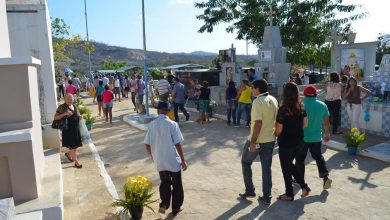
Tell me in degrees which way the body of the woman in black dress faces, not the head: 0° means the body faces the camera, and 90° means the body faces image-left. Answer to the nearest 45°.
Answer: approximately 315°

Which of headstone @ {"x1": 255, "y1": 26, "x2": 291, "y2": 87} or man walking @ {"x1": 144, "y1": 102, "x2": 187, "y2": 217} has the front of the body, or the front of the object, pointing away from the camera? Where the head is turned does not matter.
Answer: the man walking

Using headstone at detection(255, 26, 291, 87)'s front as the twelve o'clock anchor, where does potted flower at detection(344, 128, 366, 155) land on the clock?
The potted flower is roughly at 10 o'clock from the headstone.

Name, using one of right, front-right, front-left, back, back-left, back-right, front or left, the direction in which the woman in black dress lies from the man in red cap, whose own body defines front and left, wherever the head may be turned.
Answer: front-left

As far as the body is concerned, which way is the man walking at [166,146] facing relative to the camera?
away from the camera

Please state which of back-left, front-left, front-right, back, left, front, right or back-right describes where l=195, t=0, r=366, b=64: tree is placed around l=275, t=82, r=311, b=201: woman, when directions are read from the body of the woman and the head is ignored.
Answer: front-right

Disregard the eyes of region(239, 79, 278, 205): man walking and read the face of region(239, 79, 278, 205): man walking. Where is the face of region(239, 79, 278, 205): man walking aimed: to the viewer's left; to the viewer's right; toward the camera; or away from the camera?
to the viewer's left

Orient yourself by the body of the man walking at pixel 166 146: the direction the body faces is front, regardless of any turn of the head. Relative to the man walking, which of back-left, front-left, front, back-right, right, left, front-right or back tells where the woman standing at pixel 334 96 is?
front-right

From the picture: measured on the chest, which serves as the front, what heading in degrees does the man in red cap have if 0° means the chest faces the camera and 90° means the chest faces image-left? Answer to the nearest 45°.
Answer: approximately 135°

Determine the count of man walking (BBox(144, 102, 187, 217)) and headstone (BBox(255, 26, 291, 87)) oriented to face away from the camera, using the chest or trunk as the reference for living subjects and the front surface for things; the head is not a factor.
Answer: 1

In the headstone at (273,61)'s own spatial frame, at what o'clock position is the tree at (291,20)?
The tree is roughly at 5 o'clock from the headstone.

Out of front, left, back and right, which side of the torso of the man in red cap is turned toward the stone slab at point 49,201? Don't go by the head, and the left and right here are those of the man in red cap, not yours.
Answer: left
